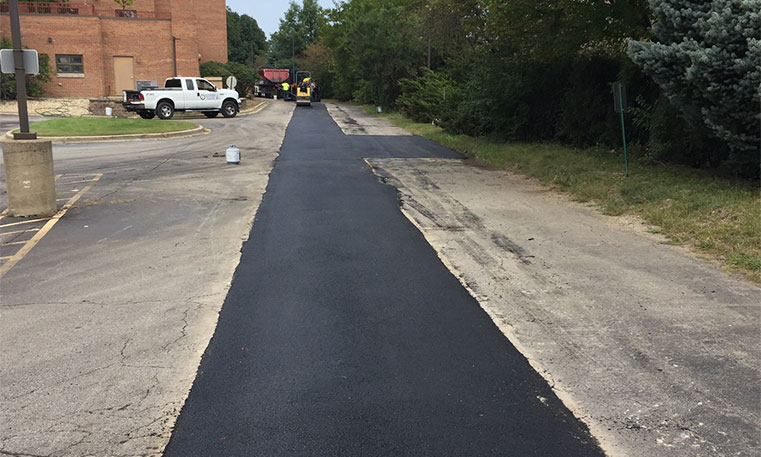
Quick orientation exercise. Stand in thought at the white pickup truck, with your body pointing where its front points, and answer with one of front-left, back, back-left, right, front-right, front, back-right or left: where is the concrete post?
back-right

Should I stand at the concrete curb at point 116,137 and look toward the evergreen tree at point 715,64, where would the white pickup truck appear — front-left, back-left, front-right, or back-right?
back-left

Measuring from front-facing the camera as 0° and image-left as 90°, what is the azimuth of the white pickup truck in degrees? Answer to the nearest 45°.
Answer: approximately 225°

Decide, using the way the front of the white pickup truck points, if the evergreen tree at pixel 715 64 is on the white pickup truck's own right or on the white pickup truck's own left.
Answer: on the white pickup truck's own right

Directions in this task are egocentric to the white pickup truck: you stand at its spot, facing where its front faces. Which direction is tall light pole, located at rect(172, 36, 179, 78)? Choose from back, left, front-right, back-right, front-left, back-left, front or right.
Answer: front-left

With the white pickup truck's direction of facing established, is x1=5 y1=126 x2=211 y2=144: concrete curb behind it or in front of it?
behind

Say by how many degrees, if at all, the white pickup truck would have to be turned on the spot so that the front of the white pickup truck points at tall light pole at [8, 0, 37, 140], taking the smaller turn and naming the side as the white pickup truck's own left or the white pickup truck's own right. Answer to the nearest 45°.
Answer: approximately 135° to the white pickup truck's own right
